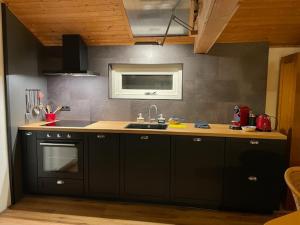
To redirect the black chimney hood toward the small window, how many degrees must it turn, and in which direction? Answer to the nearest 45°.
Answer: approximately 135° to its left

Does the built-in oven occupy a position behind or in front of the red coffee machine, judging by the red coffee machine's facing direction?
in front

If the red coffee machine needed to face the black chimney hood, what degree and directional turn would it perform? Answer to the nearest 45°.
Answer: approximately 45° to its right

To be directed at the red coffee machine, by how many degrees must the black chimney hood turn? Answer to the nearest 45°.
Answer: approximately 90° to its left

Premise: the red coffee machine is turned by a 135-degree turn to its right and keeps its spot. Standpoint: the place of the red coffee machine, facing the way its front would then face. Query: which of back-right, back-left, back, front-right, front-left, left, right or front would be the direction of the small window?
left

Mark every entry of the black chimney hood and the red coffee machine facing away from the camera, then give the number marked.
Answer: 0

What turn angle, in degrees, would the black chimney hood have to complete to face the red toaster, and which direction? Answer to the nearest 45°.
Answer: approximately 90° to its left

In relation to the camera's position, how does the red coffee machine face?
facing the viewer and to the left of the viewer

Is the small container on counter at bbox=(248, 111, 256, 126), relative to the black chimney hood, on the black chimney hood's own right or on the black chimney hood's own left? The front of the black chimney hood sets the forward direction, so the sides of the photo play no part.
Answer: on the black chimney hood's own left

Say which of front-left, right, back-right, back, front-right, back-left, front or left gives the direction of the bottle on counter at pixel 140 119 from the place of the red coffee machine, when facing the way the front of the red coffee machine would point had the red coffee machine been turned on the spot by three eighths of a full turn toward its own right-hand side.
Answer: left
